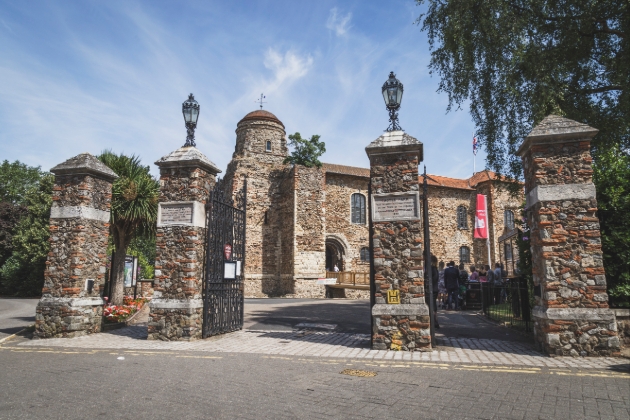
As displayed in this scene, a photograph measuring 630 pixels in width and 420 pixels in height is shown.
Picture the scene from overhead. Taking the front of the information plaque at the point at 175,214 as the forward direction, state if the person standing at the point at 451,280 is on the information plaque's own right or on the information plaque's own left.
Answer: on the information plaque's own left

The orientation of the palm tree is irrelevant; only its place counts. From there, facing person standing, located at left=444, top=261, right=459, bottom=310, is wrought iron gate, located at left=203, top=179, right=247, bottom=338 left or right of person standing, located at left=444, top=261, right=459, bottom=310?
right

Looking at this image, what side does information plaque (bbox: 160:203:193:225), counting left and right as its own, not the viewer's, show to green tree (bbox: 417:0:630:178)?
left

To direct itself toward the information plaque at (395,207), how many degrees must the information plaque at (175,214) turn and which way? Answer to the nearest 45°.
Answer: approximately 45° to its left

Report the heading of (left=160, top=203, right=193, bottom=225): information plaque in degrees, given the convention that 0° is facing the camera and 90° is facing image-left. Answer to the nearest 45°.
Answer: approximately 0°
